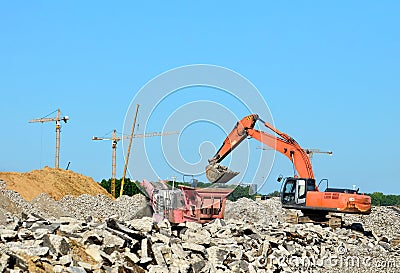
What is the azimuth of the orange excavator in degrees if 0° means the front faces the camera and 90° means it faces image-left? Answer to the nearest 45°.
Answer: approximately 90°

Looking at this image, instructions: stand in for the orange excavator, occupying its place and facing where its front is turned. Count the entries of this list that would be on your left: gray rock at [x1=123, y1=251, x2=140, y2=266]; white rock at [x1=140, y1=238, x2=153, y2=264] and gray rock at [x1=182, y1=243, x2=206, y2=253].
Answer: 3

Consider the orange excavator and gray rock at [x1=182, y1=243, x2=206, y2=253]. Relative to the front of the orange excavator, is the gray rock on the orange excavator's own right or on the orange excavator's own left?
on the orange excavator's own left

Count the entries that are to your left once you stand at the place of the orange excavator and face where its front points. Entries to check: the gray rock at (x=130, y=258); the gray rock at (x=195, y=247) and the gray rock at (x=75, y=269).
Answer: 3

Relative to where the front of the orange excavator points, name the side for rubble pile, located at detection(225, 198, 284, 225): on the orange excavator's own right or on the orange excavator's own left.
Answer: on the orange excavator's own right

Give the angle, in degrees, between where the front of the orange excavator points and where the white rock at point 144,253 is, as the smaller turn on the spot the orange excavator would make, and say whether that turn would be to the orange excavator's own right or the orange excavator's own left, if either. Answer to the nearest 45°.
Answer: approximately 90° to the orange excavator's own left

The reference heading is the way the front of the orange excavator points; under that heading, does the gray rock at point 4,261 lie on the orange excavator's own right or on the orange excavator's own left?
on the orange excavator's own left

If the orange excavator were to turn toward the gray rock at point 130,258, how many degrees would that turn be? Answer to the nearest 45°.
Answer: approximately 90° to its left

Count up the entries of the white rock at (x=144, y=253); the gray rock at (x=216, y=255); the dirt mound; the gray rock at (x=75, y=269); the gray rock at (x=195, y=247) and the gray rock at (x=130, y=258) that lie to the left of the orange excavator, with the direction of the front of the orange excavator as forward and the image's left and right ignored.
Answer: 5

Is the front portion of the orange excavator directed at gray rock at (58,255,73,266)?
no

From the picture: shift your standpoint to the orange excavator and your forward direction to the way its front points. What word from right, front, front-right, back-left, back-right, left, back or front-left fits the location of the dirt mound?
front-right

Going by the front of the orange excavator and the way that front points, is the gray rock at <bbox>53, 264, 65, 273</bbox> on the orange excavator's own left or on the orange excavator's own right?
on the orange excavator's own left

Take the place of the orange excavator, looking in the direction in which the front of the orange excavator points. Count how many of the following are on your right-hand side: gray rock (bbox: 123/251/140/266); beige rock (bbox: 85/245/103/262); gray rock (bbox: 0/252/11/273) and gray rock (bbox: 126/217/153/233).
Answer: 0
